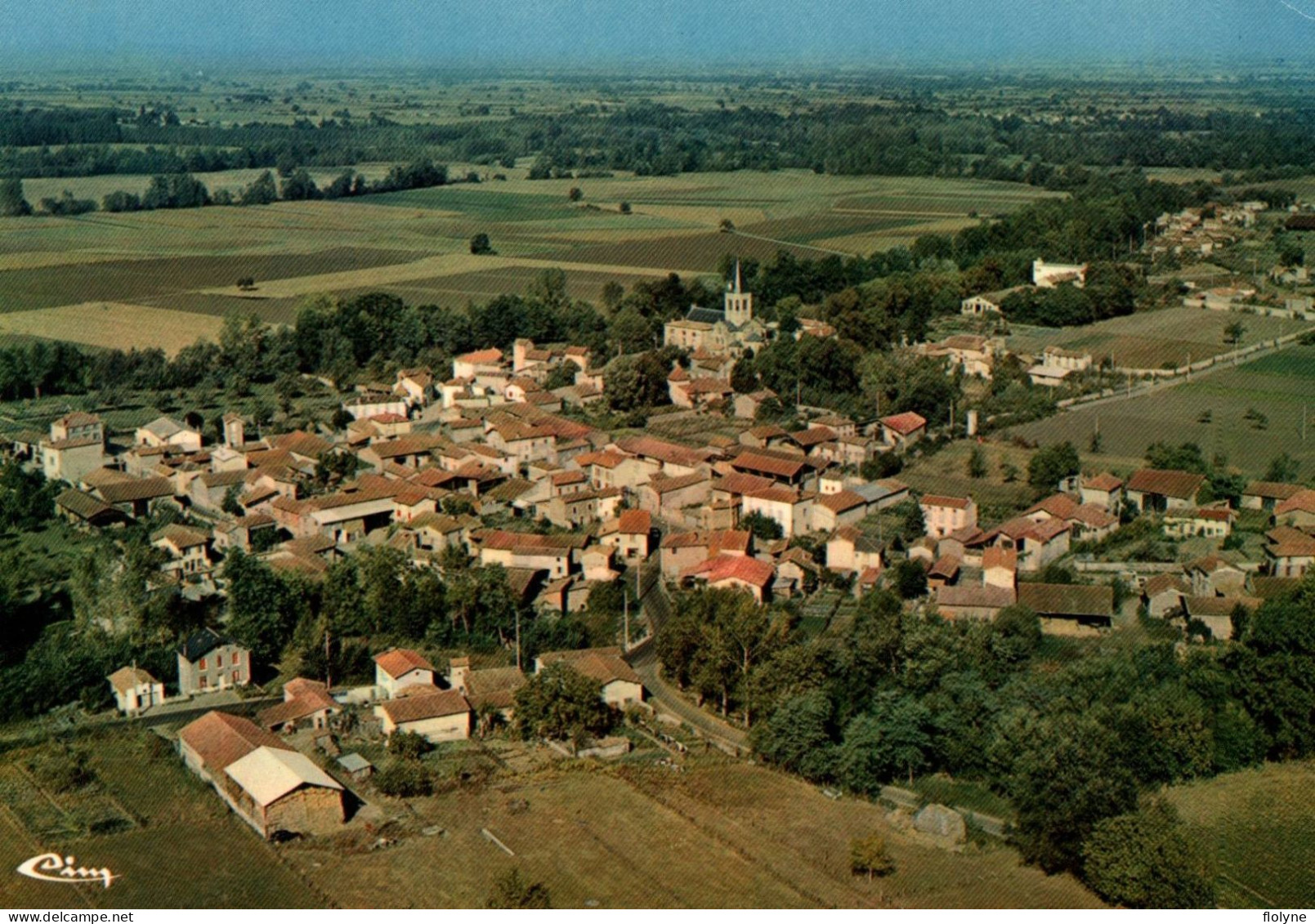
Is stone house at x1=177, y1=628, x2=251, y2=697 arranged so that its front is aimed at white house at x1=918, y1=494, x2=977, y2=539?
no

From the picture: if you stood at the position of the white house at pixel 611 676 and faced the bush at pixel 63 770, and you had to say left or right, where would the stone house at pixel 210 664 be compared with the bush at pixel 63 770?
right

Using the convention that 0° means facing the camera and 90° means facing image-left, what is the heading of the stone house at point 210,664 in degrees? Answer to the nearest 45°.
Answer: approximately 315°

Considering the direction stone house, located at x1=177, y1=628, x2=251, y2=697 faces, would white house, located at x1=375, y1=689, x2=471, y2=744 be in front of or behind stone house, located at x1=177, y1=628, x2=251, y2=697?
in front

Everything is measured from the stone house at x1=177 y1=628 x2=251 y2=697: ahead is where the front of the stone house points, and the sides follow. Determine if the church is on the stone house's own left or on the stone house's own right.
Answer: on the stone house's own left

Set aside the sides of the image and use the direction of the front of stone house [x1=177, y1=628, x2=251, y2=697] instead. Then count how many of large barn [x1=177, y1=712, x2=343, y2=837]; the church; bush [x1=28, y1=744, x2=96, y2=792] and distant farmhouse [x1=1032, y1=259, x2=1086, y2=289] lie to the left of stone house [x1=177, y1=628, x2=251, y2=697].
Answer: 2

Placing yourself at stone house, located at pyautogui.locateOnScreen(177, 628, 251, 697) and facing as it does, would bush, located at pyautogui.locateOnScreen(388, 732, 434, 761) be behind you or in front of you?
in front

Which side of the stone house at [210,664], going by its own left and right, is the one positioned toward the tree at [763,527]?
left

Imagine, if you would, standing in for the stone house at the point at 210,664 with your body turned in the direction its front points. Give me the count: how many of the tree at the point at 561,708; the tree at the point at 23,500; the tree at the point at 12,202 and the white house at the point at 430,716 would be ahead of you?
2

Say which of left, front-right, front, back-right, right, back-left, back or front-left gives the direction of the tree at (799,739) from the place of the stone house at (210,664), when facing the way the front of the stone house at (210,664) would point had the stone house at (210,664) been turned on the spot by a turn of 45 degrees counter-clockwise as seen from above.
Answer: front-right

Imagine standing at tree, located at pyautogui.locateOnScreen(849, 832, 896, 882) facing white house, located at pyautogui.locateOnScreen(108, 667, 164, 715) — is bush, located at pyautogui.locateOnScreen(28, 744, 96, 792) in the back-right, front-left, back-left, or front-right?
front-left
